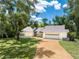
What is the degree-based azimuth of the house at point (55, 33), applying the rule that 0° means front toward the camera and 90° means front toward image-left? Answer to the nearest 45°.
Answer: approximately 0°
